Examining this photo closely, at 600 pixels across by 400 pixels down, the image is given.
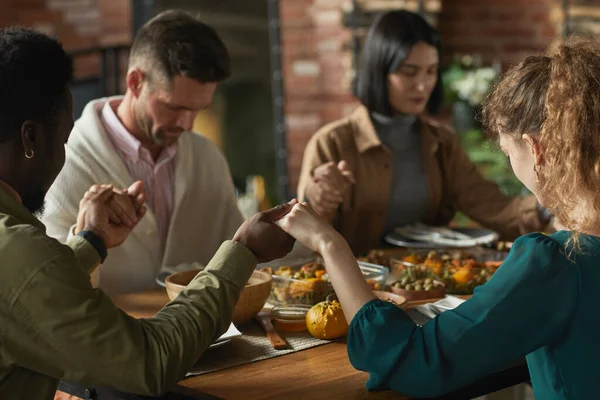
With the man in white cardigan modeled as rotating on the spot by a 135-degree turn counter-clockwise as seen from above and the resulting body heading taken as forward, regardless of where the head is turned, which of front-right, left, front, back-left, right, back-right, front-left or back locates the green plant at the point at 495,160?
front-right

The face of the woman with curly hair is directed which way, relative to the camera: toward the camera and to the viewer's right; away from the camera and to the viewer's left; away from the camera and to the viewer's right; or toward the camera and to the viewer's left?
away from the camera and to the viewer's left

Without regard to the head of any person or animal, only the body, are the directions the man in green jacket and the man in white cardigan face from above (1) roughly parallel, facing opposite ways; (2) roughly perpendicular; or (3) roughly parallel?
roughly perpendicular

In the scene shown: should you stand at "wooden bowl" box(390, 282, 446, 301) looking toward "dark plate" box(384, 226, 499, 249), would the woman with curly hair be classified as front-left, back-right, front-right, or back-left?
back-right

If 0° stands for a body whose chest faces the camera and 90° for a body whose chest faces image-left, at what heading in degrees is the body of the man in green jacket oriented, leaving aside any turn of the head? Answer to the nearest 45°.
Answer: approximately 225°

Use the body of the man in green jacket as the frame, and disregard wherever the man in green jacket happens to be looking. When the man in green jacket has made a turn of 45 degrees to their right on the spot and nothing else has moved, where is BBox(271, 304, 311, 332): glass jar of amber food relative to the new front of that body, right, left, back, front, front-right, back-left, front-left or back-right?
front-left

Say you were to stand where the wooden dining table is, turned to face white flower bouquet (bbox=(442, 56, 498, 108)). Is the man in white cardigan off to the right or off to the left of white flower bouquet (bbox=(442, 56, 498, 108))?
left

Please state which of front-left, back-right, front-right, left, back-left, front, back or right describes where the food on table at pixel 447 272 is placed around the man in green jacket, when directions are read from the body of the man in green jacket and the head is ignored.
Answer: front

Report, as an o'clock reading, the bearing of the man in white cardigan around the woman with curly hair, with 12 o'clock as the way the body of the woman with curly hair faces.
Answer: The man in white cardigan is roughly at 12 o'clock from the woman with curly hair.

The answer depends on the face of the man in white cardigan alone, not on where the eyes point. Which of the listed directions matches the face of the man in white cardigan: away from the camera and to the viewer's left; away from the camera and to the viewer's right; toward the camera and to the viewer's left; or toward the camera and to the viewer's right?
toward the camera and to the viewer's right

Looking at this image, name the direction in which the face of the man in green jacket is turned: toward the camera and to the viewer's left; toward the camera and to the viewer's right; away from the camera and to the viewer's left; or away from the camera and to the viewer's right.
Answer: away from the camera and to the viewer's right

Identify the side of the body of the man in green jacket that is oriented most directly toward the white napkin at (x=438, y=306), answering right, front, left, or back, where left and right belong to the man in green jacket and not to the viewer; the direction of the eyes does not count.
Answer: front

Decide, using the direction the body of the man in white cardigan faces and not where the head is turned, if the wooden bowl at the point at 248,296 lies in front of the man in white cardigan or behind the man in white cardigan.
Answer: in front

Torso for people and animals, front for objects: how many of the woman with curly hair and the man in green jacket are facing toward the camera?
0

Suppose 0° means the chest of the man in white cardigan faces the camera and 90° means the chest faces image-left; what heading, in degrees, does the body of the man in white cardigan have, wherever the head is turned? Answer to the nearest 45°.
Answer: approximately 315°

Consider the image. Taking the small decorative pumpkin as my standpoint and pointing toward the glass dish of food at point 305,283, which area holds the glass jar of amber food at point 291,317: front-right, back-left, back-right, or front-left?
front-left

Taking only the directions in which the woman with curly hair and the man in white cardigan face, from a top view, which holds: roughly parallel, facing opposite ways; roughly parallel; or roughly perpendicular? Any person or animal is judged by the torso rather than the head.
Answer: roughly parallel, facing opposite ways

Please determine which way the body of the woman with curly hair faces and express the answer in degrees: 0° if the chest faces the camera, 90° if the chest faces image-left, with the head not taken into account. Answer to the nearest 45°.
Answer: approximately 135°
